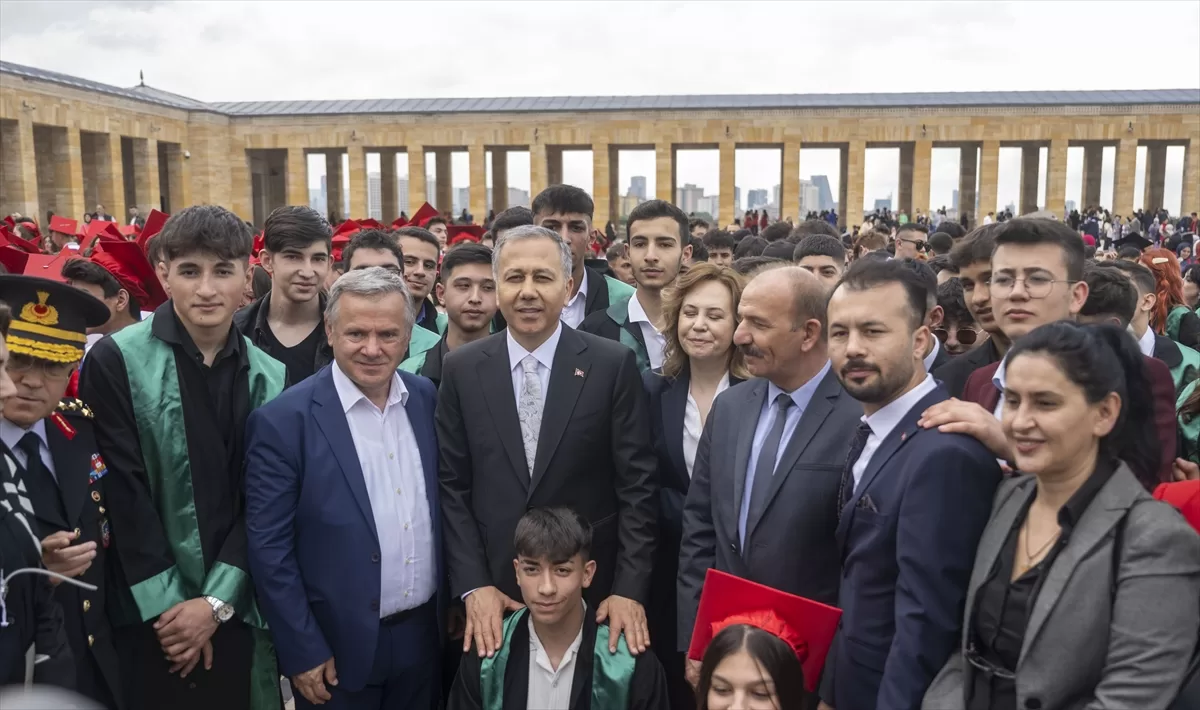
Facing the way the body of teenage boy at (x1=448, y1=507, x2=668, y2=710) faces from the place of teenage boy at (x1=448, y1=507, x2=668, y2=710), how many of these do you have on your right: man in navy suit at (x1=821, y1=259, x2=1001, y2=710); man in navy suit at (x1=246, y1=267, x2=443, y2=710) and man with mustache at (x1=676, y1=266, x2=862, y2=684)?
1

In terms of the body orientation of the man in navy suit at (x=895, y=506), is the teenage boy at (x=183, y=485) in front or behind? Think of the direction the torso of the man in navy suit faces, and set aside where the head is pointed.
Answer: in front

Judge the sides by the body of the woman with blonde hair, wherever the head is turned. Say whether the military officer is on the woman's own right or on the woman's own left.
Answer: on the woman's own right

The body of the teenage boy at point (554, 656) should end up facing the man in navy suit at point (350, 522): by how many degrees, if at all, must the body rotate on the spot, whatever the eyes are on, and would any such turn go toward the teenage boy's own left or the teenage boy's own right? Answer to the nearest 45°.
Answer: approximately 90° to the teenage boy's own right

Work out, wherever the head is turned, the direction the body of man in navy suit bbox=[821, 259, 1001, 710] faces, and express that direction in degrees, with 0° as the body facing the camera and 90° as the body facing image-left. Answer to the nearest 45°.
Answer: approximately 45°

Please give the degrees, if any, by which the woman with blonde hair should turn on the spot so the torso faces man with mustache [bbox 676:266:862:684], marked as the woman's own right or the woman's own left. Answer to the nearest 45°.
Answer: approximately 45° to the woman's own left

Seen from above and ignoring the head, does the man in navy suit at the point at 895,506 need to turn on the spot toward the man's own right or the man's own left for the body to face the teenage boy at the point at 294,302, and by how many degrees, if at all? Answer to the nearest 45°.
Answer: approximately 45° to the man's own right

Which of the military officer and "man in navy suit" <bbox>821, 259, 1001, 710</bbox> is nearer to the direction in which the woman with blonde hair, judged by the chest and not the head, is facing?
the man in navy suit

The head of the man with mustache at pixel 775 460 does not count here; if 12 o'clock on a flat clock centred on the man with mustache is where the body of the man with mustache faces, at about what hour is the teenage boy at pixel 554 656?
The teenage boy is roughly at 1 o'clock from the man with mustache.
